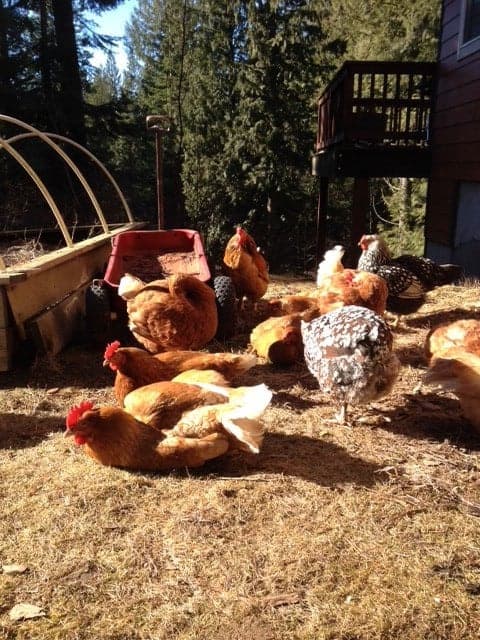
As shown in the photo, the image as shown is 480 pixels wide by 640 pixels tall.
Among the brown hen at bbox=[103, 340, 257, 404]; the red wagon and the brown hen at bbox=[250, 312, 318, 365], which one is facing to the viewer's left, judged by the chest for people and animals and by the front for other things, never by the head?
the brown hen at bbox=[103, 340, 257, 404]

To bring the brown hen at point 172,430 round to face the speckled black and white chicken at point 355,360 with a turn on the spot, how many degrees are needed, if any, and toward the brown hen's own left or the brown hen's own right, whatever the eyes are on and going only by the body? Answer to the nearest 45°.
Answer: approximately 180°

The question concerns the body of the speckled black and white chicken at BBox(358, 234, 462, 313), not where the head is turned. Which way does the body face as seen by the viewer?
to the viewer's left

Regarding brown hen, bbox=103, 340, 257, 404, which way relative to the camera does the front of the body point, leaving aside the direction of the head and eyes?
to the viewer's left

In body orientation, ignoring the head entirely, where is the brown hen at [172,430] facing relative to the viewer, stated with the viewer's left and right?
facing to the left of the viewer

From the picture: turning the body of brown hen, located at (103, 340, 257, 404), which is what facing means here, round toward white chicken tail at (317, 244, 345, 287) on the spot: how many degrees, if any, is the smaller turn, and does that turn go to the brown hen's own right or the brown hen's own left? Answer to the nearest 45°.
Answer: approximately 135° to the brown hen's own right
